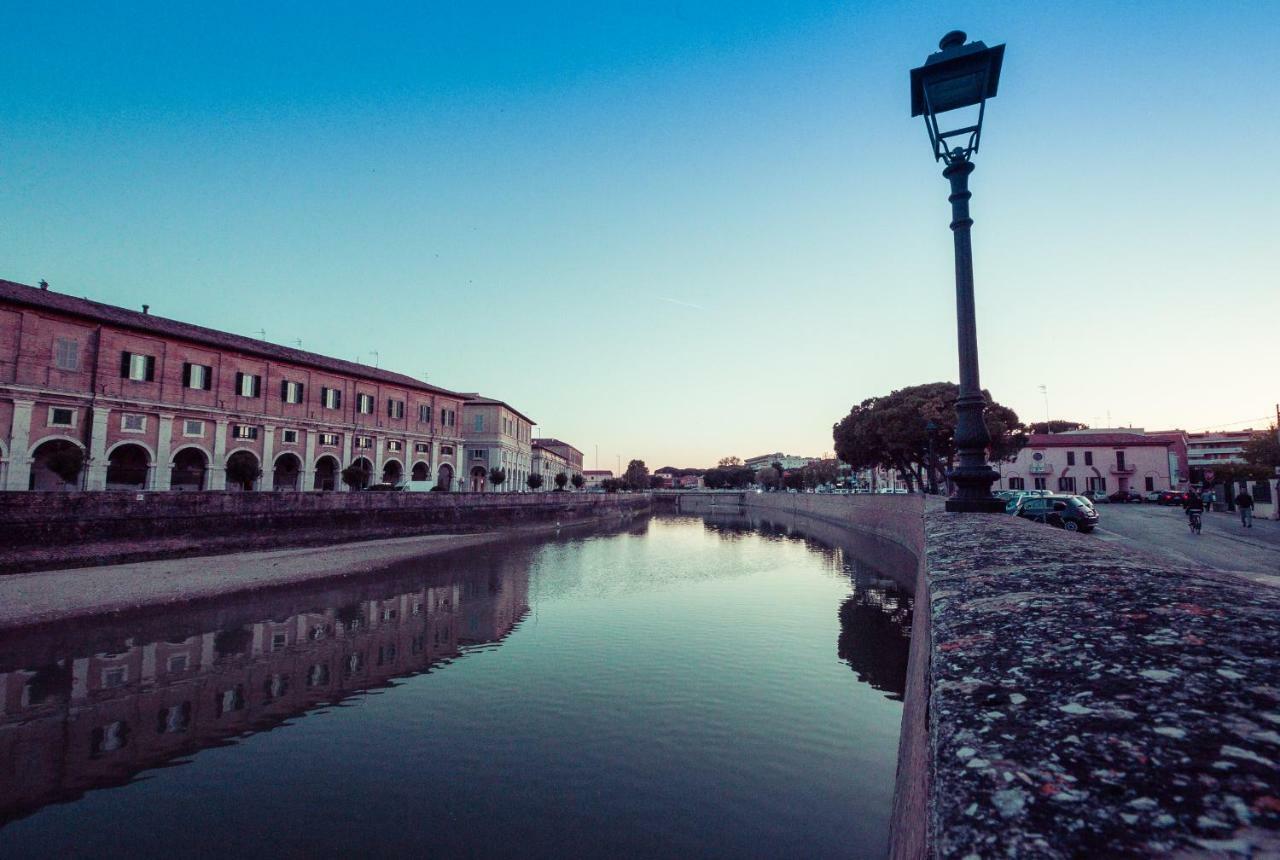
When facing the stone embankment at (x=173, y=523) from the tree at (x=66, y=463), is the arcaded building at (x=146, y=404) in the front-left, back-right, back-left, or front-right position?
back-left

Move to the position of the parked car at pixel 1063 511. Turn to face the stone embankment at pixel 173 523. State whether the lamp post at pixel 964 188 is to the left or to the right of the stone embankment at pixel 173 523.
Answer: left

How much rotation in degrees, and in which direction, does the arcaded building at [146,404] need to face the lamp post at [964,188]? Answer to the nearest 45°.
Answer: approximately 45° to its right

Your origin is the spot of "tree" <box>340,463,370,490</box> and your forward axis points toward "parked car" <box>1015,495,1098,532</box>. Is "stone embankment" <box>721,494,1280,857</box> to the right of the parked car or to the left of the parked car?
right

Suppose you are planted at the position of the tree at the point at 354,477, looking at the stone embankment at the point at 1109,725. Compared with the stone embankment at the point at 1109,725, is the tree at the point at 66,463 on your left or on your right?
right

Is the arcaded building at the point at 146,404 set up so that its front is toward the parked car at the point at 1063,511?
yes

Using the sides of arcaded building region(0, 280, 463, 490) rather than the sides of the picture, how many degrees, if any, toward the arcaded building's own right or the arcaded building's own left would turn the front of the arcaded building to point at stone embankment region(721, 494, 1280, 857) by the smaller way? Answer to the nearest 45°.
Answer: approximately 45° to the arcaded building's own right

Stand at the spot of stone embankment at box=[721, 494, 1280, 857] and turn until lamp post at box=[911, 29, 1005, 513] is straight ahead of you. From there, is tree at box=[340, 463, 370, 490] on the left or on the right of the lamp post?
left

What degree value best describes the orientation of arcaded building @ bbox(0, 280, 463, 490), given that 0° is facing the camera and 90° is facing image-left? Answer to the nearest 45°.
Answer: approximately 315°

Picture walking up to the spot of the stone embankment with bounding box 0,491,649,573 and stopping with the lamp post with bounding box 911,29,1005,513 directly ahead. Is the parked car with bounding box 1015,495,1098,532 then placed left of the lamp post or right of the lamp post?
left
